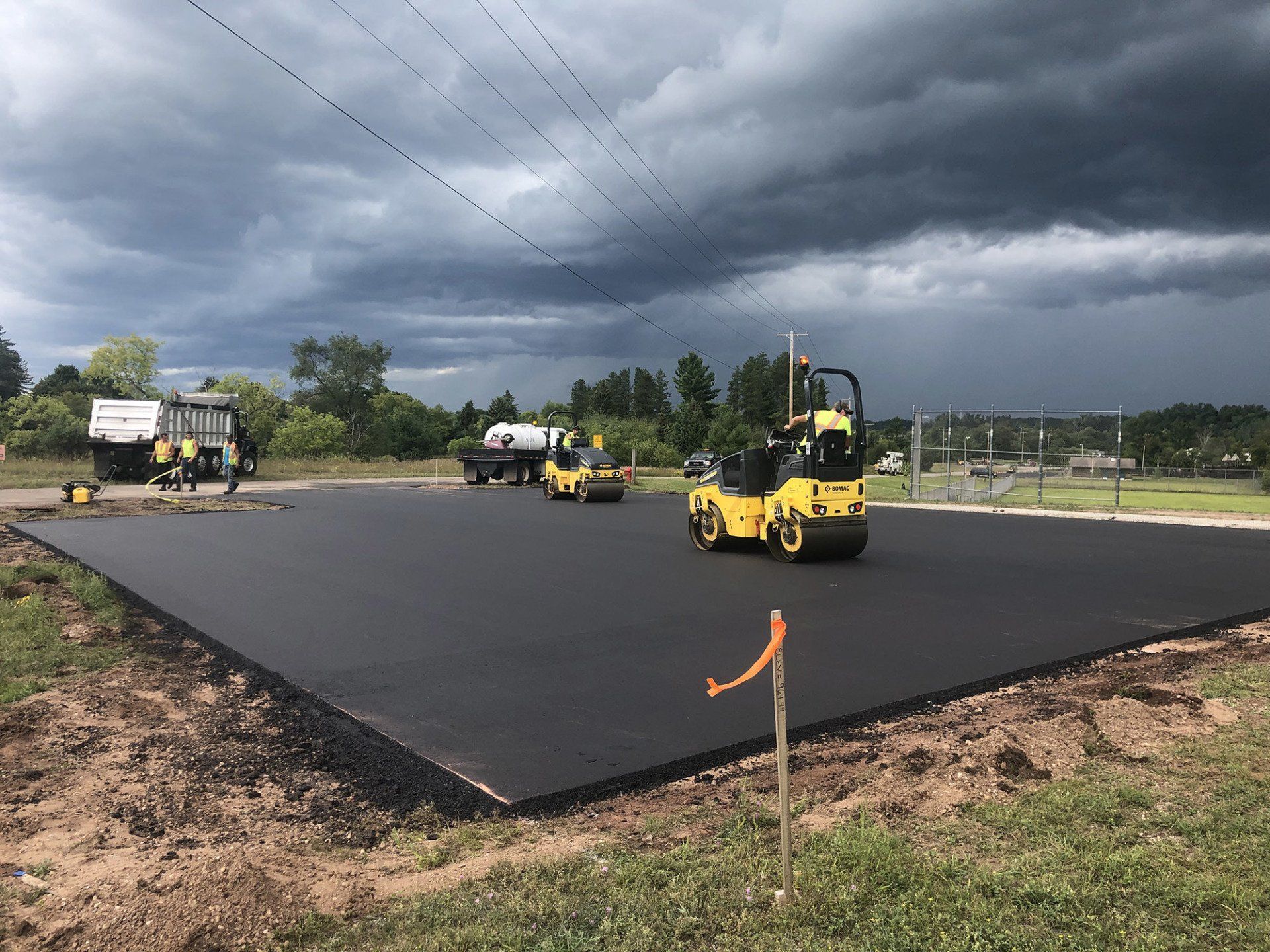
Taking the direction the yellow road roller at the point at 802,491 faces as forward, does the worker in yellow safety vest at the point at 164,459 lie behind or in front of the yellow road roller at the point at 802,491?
in front

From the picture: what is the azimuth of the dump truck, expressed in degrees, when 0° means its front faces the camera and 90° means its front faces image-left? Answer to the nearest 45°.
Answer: approximately 225°

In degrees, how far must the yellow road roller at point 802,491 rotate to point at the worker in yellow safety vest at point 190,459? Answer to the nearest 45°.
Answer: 0° — it already faces them

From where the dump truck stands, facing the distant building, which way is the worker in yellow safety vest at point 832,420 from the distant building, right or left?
right

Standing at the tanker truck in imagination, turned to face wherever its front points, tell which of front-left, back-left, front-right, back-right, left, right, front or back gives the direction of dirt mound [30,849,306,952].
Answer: back-right

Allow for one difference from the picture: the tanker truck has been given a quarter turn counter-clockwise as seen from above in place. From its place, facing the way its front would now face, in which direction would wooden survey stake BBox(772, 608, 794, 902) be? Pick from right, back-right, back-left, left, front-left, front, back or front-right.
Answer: back-left
